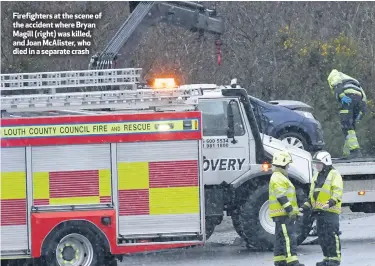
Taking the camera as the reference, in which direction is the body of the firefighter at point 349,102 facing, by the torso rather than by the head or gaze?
to the viewer's left

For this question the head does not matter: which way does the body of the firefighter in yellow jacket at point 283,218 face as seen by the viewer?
to the viewer's right

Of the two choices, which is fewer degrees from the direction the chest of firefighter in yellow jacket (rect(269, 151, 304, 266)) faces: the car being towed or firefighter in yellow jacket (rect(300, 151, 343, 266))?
the firefighter in yellow jacket

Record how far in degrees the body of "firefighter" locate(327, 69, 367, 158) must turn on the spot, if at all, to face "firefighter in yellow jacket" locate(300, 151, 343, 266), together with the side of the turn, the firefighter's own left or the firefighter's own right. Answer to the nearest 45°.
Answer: approximately 90° to the firefighter's own left

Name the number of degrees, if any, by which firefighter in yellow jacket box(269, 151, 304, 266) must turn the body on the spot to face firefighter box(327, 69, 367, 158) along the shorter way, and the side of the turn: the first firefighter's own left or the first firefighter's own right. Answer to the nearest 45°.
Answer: approximately 90° to the first firefighter's own left

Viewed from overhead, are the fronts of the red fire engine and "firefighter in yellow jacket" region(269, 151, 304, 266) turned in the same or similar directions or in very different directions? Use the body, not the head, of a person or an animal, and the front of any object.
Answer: very different directions

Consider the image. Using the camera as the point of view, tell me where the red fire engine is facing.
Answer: facing to the left of the viewer

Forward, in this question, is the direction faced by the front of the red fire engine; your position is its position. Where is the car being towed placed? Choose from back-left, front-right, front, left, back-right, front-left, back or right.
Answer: back-right
